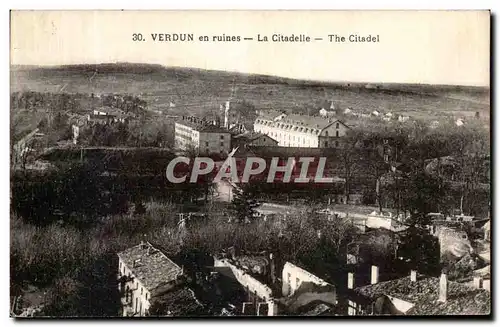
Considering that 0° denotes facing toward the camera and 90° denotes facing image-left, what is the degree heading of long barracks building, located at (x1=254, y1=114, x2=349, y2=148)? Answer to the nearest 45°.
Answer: approximately 45°

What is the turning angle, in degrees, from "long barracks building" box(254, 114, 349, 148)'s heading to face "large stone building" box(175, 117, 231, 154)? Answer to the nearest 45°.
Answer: approximately 45° to its right
